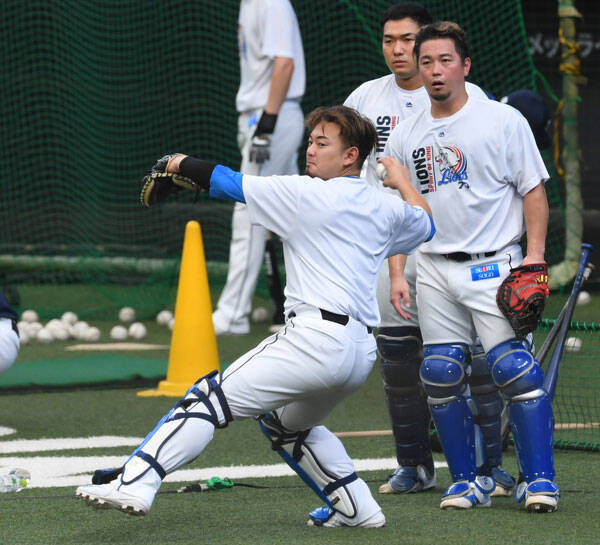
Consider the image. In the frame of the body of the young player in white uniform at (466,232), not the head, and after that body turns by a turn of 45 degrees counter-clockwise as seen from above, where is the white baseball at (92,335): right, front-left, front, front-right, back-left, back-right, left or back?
back

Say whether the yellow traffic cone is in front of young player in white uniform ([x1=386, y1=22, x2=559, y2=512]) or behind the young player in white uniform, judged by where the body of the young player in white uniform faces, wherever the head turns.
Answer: behind

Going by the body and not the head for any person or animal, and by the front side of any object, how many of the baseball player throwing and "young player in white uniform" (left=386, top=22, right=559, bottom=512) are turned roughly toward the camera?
1

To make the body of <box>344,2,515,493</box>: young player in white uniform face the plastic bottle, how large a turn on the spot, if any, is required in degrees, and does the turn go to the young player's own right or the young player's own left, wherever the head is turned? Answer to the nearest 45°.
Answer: approximately 90° to the young player's own right

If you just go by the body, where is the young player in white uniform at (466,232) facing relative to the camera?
toward the camera

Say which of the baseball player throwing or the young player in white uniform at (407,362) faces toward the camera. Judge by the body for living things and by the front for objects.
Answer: the young player in white uniform

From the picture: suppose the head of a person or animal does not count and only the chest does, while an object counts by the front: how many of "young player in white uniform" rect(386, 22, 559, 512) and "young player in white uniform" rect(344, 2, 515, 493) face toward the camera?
2

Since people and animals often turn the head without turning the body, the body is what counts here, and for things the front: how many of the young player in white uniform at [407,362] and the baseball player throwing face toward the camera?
1

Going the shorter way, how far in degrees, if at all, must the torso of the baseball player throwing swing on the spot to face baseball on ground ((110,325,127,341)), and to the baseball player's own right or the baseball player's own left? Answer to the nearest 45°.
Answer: approximately 45° to the baseball player's own right

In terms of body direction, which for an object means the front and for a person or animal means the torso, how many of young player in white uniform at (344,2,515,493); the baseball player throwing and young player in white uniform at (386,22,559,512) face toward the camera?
2

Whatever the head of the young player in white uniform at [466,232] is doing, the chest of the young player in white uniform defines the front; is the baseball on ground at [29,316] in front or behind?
behind

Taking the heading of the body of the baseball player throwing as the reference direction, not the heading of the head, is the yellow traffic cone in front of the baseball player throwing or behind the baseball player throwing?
in front
